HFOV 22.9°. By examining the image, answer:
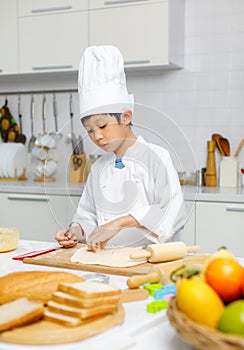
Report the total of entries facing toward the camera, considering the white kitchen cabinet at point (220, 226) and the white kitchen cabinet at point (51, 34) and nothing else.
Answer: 2

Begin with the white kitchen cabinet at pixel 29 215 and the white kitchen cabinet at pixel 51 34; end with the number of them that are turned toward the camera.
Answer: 2

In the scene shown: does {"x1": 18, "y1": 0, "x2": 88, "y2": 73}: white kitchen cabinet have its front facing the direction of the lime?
yes

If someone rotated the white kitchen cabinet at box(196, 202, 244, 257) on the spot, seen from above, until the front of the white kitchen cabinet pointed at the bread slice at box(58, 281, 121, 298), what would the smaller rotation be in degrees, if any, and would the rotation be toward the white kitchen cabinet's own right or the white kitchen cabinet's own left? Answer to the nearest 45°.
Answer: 0° — it already faces it

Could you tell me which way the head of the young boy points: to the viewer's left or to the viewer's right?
to the viewer's left

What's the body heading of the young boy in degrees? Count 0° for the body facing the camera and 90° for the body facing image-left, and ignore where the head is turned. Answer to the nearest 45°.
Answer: approximately 45°
